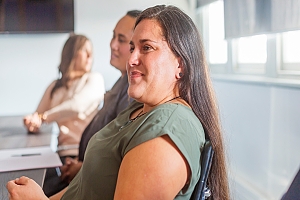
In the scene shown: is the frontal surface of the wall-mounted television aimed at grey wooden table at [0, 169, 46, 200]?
yes

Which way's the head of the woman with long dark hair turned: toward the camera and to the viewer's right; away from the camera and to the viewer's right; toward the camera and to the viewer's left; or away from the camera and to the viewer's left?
toward the camera and to the viewer's left

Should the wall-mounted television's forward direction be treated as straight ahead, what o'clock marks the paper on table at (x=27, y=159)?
The paper on table is roughly at 12 o'clock from the wall-mounted television.

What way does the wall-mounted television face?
toward the camera
